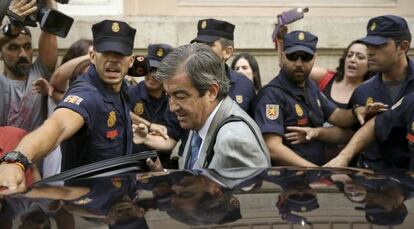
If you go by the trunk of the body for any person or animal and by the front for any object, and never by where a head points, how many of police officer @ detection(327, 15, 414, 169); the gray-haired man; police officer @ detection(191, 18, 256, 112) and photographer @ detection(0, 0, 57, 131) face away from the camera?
0

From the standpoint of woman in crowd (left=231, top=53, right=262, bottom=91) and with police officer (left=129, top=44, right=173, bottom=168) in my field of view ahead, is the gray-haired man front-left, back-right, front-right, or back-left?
front-left

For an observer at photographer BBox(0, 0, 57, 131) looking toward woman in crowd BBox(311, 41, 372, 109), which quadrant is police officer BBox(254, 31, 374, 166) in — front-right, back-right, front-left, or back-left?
front-right

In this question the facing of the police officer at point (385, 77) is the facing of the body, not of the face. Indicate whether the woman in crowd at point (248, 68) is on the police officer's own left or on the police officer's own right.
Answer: on the police officer's own right

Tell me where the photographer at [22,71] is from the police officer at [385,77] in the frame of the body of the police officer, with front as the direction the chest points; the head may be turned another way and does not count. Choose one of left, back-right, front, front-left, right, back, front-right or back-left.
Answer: front-right

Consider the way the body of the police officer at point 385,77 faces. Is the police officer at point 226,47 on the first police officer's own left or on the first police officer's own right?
on the first police officer's own right

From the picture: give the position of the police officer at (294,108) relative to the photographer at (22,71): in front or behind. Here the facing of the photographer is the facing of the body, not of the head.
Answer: in front

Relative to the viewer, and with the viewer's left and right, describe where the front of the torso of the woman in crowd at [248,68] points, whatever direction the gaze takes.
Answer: facing the viewer and to the left of the viewer

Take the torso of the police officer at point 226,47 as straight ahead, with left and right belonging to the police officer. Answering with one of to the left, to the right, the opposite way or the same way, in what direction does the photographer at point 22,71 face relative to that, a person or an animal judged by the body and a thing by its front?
to the left

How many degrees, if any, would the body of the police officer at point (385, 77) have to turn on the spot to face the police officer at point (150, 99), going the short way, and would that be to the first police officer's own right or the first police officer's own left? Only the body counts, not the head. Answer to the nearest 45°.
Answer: approximately 45° to the first police officer's own right

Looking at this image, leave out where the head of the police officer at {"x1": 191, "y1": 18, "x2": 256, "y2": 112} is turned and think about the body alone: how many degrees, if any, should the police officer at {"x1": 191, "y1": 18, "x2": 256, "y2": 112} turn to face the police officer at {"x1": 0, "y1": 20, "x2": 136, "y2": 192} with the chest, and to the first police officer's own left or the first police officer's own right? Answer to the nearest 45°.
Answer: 0° — they already face them

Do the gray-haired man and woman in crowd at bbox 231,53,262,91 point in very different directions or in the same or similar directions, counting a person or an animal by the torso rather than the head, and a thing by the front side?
same or similar directions

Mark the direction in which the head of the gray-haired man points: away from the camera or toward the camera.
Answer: toward the camera
